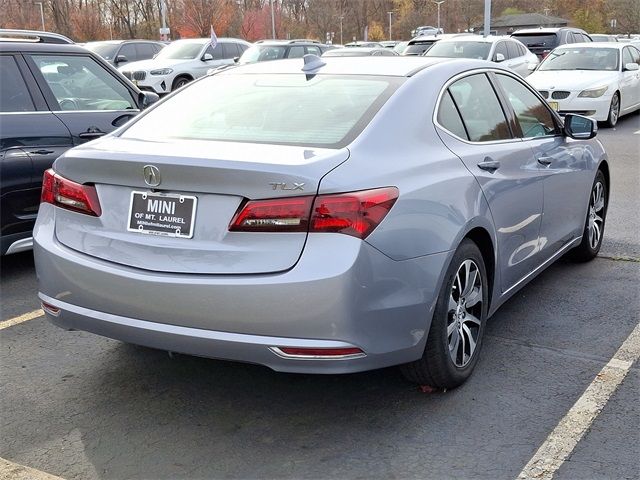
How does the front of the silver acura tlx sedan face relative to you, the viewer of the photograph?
facing away from the viewer and to the right of the viewer

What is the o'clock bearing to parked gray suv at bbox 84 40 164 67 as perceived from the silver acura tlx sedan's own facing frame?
The parked gray suv is roughly at 10 o'clock from the silver acura tlx sedan.

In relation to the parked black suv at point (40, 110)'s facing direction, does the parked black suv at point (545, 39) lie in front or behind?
in front

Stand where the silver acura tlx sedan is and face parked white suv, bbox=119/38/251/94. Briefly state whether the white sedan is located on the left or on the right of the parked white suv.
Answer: right

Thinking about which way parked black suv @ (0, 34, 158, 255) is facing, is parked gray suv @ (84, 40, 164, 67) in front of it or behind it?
in front

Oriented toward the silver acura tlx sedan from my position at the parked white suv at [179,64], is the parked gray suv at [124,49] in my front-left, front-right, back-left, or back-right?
back-right

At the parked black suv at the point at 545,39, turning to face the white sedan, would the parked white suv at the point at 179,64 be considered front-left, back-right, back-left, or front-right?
front-right

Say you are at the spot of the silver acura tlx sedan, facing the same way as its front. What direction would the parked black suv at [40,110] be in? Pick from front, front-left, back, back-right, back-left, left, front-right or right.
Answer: left

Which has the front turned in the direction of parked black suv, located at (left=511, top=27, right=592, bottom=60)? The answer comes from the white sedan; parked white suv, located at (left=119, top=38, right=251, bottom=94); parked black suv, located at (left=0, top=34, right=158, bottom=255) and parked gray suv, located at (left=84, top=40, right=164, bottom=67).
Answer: parked black suv, located at (left=0, top=34, right=158, bottom=255)

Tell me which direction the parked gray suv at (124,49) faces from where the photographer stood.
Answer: facing the viewer and to the left of the viewer

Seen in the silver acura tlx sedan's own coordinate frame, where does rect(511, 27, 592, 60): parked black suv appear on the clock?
The parked black suv is roughly at 11 o'clock from the silver acura tlx sedan.

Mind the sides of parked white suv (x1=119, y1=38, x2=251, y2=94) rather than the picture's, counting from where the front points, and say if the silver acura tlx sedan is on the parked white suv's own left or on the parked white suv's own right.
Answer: on the parked white suv's own left

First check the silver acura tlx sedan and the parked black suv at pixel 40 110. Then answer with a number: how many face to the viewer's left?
0

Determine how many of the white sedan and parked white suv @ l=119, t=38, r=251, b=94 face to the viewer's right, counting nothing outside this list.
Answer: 0

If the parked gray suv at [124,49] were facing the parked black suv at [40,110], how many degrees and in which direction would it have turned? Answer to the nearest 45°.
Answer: approximately 45° to its left
